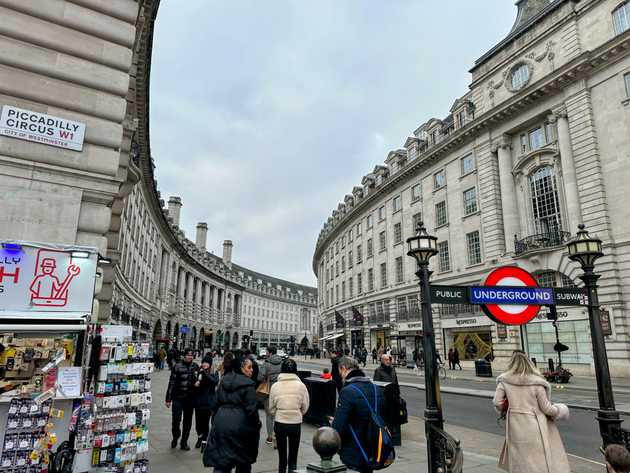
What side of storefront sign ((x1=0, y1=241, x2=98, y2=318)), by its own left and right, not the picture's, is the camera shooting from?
front

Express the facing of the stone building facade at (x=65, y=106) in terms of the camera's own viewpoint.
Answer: facing the viewer and to the right of the viewer

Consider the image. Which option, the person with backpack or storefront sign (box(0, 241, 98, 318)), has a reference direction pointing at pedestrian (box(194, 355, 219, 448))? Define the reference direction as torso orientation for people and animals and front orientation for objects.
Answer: the person with backpack

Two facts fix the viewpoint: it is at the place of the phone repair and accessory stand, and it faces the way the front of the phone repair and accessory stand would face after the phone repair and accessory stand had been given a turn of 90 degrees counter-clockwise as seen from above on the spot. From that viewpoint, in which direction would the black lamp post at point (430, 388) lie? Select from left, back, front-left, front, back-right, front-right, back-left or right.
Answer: front-right

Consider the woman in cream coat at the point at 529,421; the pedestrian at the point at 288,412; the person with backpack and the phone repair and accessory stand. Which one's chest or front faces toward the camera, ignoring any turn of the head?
the phone repair and accessory stand

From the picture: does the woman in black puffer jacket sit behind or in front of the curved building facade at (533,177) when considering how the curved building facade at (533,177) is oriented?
in front

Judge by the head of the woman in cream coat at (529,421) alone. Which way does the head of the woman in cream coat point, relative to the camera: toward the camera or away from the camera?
away from the camera

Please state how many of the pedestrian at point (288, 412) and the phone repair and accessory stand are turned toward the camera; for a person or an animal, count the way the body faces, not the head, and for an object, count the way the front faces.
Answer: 1

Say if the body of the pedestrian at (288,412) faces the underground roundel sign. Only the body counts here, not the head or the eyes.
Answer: no

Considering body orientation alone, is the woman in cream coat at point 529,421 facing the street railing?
no

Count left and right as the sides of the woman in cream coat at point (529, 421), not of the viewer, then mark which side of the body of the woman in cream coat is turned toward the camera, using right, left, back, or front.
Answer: back

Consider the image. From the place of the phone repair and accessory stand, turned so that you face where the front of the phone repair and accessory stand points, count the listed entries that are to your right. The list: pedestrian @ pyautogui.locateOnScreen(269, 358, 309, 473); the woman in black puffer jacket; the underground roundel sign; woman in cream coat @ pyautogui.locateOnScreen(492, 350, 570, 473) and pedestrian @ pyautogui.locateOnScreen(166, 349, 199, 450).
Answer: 0

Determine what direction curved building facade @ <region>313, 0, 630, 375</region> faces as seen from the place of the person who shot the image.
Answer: facing the viewer and to the left of the viewer

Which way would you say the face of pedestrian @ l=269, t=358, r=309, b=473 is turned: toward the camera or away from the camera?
away from the camera

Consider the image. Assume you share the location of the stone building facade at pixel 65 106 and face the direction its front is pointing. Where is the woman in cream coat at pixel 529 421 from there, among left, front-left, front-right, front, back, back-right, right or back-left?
front

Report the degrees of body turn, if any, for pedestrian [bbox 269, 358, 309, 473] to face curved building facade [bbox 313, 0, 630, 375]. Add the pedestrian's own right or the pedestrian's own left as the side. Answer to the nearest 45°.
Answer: approximately 45° to the pedestrian's own right

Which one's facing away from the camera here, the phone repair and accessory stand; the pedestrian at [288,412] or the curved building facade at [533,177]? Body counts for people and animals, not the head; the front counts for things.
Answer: the pedestrian

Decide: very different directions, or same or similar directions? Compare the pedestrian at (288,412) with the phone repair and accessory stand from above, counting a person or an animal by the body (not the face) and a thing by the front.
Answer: very different directions

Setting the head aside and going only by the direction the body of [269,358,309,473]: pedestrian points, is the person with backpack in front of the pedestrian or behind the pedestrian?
behind

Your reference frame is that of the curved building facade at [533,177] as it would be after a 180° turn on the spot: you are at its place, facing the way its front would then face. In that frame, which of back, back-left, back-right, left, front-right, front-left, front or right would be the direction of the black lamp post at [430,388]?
back-right

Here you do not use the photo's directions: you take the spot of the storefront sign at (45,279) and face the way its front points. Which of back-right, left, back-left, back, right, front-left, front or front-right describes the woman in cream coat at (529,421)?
front-left

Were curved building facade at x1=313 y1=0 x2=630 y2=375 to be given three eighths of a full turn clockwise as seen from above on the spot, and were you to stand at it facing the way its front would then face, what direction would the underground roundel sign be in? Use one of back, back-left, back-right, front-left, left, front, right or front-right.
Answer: back
